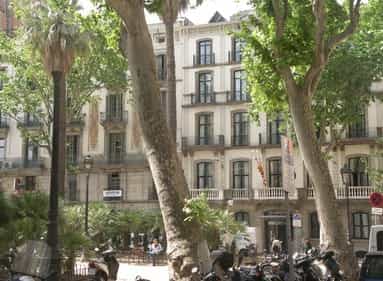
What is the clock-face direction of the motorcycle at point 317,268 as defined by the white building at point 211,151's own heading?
The motorcycle is roughly at 12 o'clock from the white building.

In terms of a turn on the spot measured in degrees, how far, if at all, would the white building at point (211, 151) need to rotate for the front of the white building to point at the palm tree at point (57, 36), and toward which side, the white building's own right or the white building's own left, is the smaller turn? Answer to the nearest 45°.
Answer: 0° — it already faces it

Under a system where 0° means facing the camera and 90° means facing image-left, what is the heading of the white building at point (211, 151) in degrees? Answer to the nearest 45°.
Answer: approximately 0°
